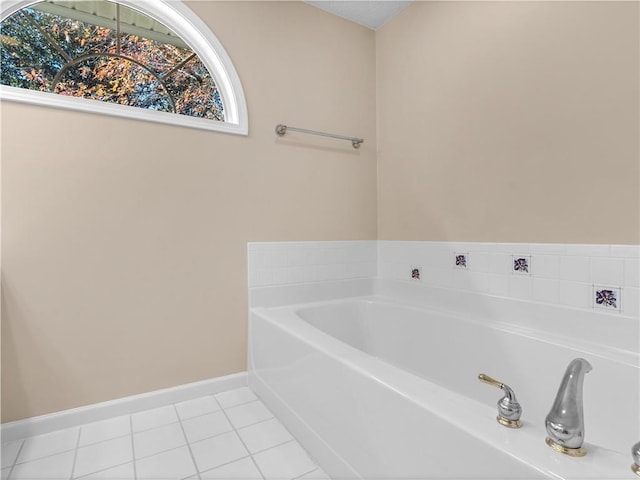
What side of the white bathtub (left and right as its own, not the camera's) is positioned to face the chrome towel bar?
right

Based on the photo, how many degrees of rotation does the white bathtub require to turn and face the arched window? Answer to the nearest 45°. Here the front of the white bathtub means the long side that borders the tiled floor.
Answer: approximately 45° to its right

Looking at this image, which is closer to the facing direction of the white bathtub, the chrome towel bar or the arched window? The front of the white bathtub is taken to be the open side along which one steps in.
the arched window

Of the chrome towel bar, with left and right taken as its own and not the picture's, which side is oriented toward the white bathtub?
front

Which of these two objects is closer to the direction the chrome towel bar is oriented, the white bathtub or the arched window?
the white bathtub

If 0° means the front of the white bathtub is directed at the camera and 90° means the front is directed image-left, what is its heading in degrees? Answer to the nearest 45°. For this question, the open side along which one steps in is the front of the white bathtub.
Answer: approximately 45°

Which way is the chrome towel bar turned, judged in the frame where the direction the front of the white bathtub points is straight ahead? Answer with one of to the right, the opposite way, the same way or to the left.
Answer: to the left

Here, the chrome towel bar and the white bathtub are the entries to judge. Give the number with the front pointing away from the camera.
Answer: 0

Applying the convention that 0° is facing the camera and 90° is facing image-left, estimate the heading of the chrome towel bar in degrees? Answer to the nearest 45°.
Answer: approximately 315°
